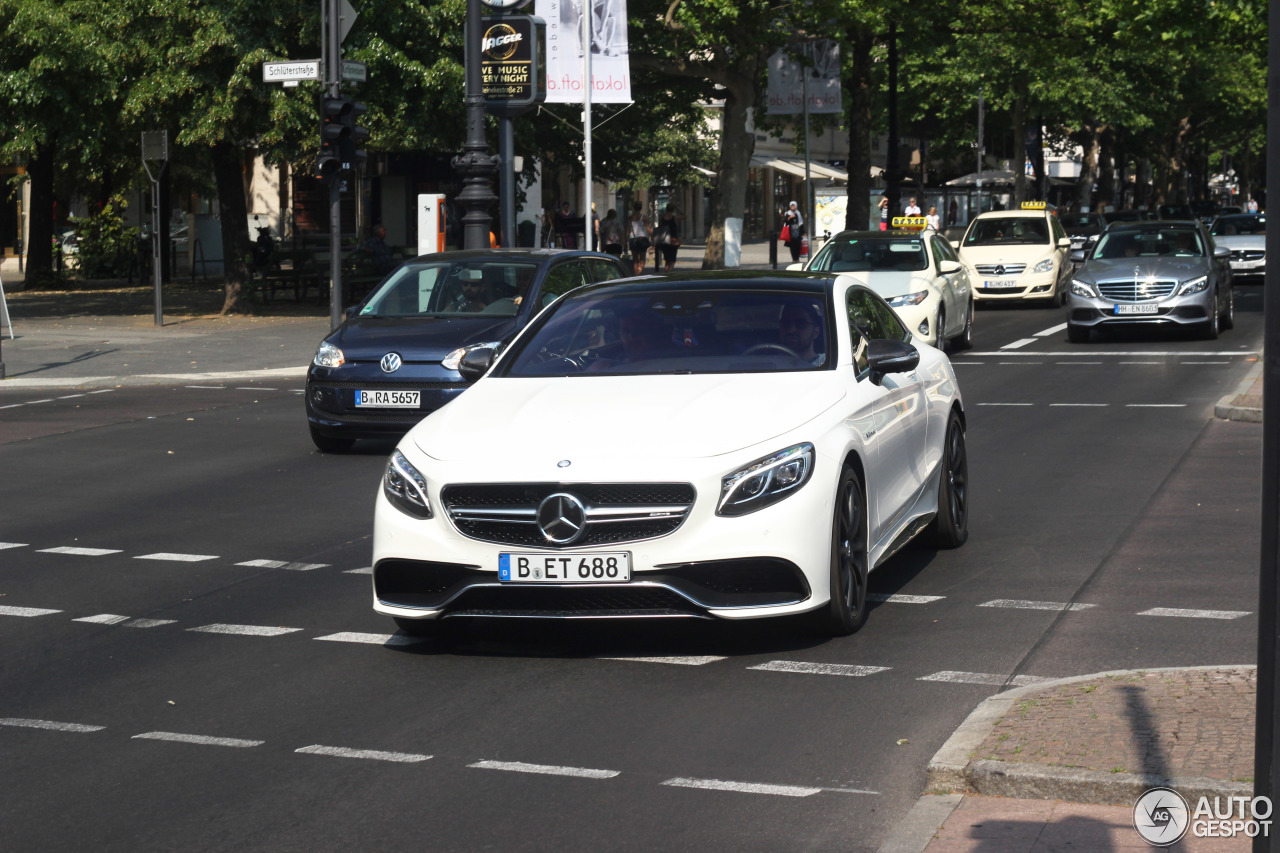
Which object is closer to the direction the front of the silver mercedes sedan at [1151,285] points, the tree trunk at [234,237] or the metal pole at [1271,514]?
the metal pole

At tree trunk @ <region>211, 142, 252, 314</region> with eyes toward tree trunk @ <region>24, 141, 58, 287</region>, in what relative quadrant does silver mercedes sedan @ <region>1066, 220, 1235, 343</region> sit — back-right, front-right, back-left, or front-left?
back-right

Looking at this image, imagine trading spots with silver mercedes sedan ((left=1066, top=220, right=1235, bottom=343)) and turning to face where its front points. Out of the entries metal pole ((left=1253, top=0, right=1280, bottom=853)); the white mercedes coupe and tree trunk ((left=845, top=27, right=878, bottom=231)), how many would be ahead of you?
2

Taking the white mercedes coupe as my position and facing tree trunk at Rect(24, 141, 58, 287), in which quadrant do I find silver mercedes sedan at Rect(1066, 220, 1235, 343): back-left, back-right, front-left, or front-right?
front-right

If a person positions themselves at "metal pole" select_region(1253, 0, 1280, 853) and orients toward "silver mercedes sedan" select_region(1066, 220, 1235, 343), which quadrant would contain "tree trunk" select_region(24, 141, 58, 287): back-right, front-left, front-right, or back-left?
front-left

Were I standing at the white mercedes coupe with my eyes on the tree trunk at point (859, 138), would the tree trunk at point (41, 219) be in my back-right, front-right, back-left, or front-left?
front-left

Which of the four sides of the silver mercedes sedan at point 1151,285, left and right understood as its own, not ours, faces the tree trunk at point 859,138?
back

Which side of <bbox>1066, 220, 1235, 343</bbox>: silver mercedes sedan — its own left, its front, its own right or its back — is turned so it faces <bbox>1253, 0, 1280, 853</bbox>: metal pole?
front

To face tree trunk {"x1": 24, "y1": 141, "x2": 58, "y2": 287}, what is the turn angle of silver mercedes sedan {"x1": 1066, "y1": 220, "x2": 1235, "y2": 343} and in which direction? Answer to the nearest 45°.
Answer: approximately 135° to its right

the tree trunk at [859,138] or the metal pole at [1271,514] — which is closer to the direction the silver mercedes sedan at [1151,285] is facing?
the metal pole

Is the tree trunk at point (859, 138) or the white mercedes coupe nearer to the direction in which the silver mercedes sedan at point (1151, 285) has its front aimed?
the white mercedes coupe

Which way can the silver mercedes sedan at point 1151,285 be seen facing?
toward the camera

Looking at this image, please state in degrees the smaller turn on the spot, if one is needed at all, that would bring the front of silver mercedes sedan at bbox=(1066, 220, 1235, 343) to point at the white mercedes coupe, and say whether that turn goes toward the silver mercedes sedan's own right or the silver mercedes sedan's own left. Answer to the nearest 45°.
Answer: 0° — it already faces it

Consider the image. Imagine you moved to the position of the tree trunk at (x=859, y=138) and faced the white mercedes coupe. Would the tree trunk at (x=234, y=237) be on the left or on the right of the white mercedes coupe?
right

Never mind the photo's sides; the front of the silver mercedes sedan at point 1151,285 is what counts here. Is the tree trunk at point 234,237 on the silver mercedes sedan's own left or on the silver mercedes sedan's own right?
on the silver mercedes sedan's own right
